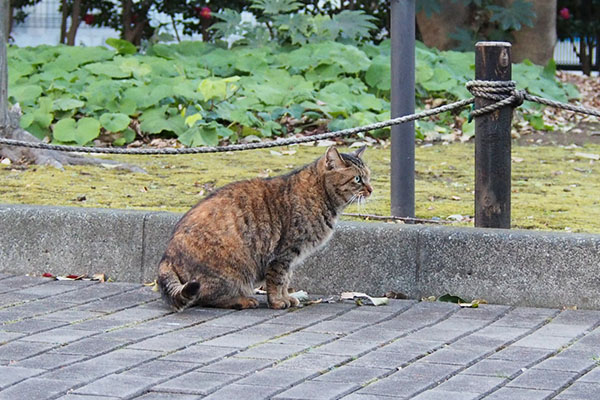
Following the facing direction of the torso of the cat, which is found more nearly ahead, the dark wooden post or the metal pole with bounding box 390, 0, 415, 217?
the dark wooden post

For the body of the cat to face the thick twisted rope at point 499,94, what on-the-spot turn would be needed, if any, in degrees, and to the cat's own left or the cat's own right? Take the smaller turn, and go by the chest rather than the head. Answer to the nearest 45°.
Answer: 0° — it already faces it

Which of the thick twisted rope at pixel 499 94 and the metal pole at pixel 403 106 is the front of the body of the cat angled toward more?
the thick twisted rope

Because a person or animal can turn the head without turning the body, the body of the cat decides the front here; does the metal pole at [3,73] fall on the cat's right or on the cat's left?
on the cat's left

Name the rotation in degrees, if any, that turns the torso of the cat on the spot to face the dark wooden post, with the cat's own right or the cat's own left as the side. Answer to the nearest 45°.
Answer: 0° — it already faces it

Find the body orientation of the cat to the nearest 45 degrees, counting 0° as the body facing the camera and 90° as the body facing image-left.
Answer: approximately 270°

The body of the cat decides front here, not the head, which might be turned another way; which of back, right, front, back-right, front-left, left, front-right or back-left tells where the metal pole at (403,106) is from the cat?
front-left
